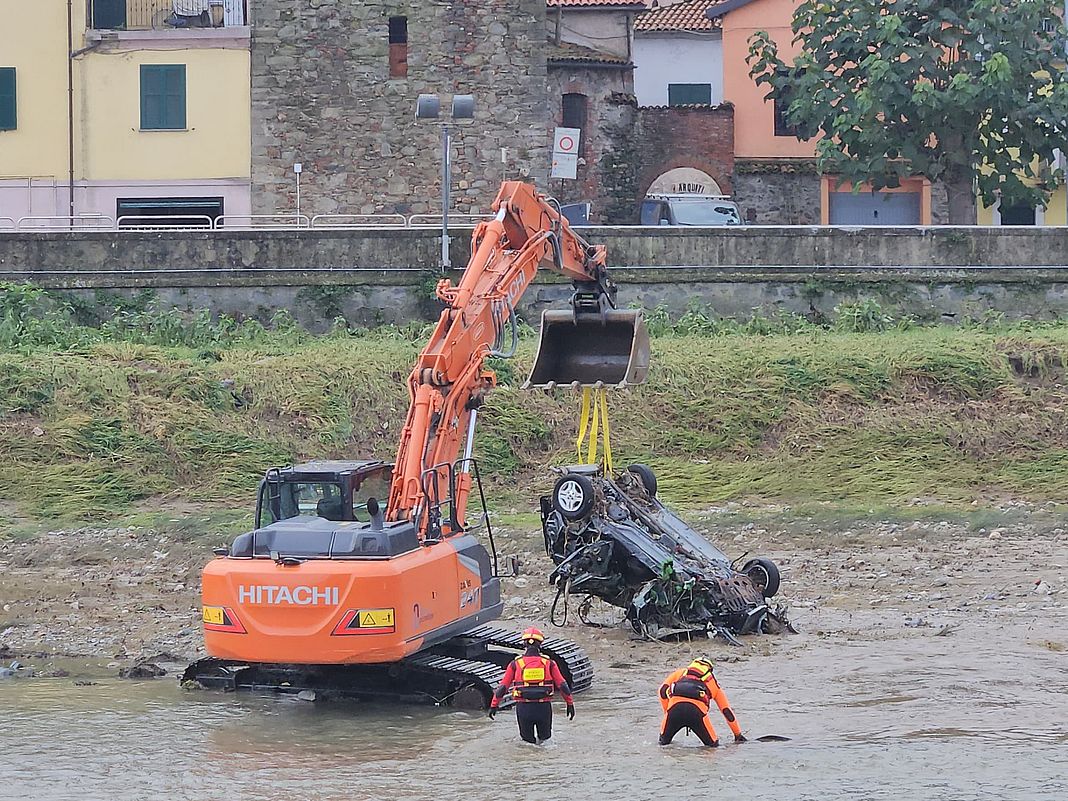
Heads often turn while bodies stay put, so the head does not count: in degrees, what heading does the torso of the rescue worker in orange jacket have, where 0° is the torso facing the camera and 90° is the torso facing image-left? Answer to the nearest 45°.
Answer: approximately 225°

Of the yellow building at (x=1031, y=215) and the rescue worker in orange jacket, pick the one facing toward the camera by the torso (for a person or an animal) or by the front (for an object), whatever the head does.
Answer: the yellow building

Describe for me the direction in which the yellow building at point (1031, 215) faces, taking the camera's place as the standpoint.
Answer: facing the viewer

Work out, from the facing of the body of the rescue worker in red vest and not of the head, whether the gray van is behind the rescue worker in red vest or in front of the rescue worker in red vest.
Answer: in front

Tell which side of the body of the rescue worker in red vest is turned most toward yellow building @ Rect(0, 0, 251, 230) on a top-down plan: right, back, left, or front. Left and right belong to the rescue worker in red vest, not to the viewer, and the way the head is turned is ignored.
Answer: front

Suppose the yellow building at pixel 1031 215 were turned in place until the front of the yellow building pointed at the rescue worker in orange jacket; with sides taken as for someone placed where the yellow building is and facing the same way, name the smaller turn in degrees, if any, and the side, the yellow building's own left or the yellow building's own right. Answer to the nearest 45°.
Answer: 0° — it already faces them

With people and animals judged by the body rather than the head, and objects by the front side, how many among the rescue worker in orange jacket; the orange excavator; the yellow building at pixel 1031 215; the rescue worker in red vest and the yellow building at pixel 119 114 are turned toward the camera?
2

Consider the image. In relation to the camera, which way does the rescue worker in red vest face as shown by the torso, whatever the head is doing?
away from the camera

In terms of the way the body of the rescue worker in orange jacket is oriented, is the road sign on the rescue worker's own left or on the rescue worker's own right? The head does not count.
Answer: on the rescue worker's own left

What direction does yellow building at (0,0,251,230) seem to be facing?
toward the camera

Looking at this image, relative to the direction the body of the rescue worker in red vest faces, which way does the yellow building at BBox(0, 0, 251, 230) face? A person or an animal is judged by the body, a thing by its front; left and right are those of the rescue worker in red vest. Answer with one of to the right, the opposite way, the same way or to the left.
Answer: the opposite way

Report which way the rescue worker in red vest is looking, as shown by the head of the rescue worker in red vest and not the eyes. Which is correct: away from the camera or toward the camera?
away from the camera

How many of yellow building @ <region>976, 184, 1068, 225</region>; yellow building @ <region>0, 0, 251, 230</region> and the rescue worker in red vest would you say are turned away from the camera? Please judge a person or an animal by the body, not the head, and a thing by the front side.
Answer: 1

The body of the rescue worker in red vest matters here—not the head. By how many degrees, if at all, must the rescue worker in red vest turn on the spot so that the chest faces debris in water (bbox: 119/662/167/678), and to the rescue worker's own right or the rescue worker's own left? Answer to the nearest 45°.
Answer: approximately 45° to the rescue worker's own left

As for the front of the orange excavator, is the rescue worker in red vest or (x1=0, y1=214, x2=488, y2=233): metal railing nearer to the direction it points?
the metal railing

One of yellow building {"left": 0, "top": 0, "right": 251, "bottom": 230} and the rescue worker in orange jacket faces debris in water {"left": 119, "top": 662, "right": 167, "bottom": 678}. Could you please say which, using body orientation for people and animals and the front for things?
the yellow building

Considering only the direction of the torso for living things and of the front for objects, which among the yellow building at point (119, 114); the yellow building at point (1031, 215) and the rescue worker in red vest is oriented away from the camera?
the rescue worker in red vest

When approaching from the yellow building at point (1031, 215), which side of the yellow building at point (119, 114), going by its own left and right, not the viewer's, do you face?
left

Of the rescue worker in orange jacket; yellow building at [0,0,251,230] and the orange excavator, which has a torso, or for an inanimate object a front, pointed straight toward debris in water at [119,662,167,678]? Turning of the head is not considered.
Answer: the yellow building
